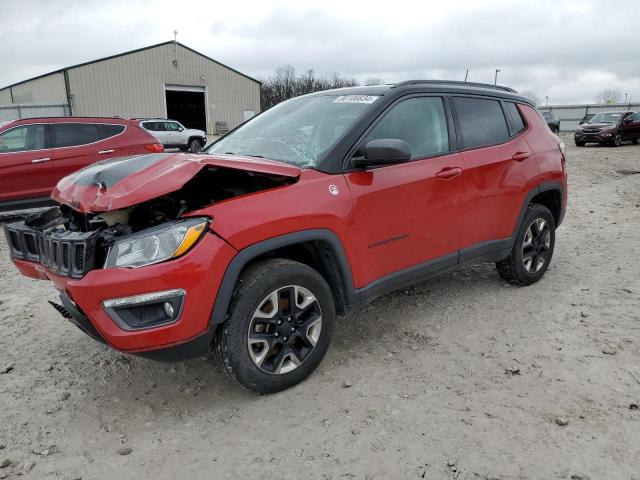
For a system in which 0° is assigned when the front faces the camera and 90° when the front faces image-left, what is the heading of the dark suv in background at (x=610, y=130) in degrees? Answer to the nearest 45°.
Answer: approximately 45°

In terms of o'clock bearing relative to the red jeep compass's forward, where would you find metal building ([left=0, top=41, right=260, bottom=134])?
The metal building is roughly at 4 o'clock from the red jeep compass.

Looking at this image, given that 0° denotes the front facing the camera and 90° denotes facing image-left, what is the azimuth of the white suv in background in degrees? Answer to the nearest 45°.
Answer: approximately 270°

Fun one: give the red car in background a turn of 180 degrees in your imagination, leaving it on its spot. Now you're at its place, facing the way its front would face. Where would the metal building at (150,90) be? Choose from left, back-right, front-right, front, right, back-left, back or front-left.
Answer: left

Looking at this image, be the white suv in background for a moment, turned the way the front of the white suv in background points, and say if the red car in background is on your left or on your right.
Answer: on your right

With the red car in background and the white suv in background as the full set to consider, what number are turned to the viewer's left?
1

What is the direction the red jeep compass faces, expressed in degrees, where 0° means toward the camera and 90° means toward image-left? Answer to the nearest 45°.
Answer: approximately 45°

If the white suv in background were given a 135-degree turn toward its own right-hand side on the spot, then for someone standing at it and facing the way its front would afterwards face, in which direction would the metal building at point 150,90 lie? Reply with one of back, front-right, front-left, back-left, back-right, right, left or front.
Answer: back-right

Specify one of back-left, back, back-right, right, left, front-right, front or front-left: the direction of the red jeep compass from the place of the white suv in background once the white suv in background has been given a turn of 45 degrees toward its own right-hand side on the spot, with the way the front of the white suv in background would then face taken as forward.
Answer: front-right

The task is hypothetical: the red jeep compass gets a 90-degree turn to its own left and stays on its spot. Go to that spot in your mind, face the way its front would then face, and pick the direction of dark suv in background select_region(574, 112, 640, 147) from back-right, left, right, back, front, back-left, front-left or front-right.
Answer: left

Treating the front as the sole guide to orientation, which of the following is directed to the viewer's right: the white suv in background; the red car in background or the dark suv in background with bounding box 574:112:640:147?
the white suv in background

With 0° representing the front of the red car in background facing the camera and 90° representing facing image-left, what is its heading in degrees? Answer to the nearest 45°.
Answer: approximately 90°

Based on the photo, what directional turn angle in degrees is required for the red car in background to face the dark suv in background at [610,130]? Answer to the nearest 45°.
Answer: approximately 180°

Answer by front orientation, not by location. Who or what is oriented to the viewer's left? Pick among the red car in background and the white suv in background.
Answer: the red car in background
